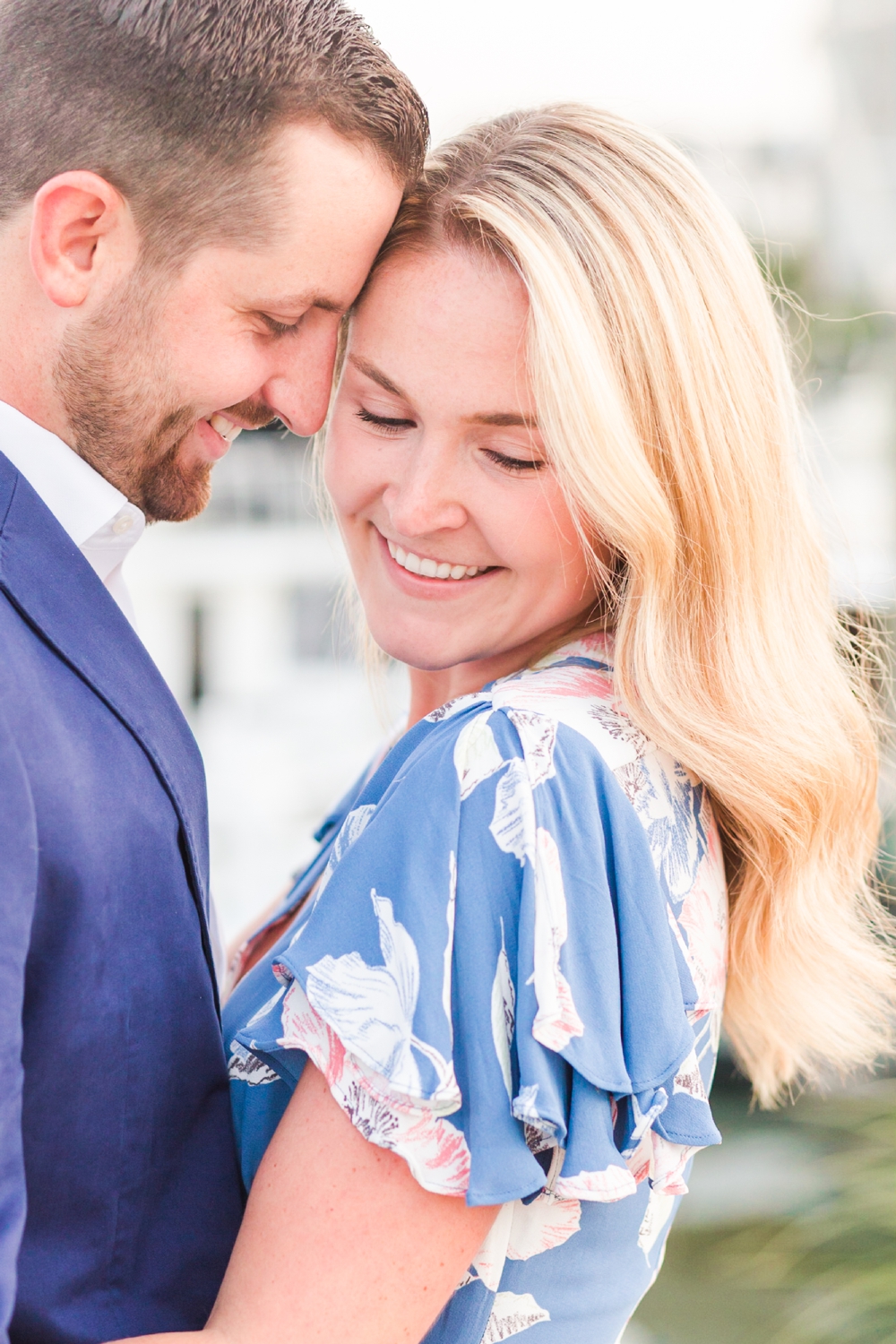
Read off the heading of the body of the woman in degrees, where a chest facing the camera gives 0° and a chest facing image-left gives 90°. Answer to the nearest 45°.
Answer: approximately 90°

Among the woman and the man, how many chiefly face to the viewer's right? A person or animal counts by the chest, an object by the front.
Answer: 1

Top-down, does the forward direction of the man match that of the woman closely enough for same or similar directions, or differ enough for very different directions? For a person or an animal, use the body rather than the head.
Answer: very different directions

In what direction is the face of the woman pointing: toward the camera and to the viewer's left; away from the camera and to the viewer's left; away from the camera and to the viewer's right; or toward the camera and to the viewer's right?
toward the camera and to the viewer's left

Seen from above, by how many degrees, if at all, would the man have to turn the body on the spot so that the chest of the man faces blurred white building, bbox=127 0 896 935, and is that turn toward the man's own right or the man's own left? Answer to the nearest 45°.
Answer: approximately 90° to the man's own left

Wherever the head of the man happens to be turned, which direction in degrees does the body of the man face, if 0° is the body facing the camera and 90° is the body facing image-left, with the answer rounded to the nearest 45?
approximately 270°

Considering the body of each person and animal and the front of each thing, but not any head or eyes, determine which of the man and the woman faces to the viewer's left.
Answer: the woman
